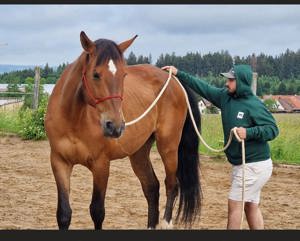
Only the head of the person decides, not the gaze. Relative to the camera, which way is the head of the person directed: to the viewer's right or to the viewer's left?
to the viewer's left

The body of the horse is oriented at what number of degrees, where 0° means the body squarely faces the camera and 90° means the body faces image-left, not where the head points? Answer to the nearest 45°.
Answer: approximately 45°

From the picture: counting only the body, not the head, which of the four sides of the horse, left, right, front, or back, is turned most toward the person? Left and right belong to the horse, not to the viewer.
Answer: left

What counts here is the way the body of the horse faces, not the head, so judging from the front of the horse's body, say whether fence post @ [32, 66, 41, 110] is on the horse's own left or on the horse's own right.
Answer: on the horse's own right

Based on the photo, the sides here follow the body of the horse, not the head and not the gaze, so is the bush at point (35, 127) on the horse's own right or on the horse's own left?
on the horse's own right
